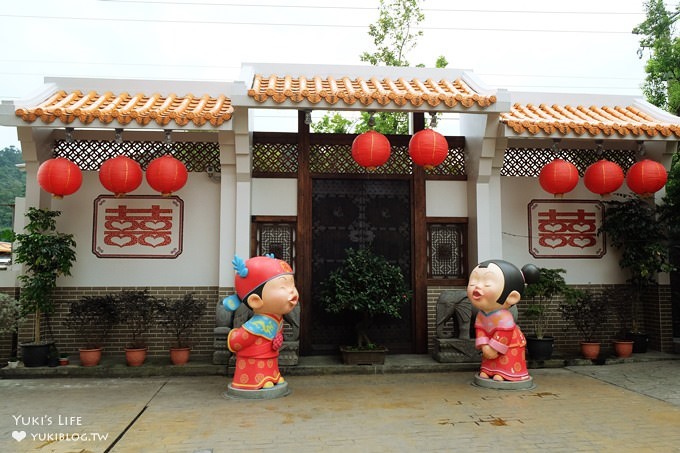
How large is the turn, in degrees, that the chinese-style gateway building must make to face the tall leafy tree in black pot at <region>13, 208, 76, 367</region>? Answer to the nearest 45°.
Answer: approximately 90° to its right

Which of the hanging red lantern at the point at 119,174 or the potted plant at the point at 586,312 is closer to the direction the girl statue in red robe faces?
the hanging red lantern

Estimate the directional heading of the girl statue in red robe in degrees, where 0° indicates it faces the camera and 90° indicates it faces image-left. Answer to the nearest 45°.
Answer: approximately 45°

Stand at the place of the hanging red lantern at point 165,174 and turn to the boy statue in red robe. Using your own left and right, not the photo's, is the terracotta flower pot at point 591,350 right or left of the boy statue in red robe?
left

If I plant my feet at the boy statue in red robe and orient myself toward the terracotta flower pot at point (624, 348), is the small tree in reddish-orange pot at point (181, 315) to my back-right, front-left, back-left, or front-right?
back-left

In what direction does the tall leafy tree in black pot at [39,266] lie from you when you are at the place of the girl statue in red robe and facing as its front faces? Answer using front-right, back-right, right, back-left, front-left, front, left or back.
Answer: front-right

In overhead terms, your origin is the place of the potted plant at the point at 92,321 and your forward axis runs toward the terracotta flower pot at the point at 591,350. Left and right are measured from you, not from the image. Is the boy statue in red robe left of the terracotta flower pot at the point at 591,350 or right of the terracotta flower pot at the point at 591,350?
right

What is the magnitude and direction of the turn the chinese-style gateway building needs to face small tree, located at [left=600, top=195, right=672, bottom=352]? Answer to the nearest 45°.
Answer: approximately 90° to its left

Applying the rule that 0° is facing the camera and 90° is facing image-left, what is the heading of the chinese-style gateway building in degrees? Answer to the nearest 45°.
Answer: approximately 0°
